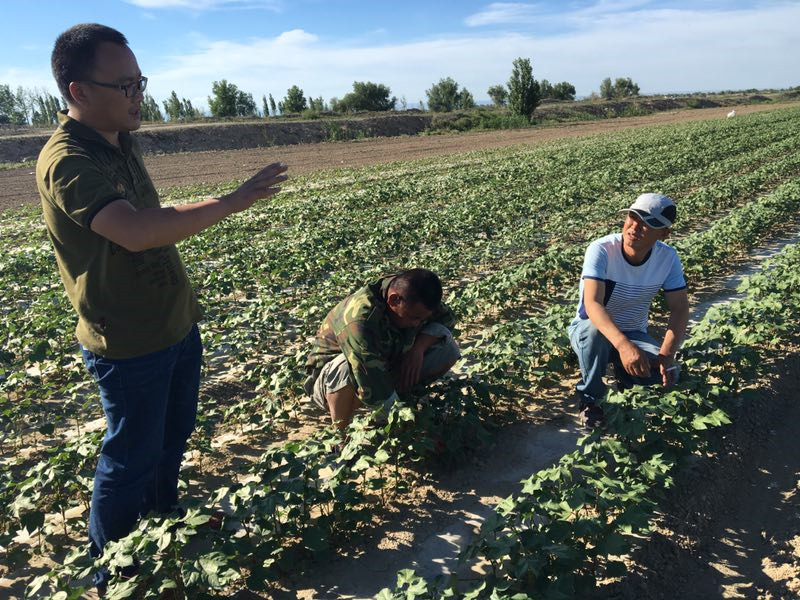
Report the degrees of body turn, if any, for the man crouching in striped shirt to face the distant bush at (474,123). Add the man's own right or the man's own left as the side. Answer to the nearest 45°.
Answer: approximately 180°

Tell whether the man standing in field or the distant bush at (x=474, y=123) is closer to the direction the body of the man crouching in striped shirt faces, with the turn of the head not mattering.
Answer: the man standing in field

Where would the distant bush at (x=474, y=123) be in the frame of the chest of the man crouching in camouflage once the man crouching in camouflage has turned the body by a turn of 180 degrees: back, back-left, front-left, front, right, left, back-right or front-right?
front-right

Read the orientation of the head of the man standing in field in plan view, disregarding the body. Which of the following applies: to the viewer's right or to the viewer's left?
to the viewer's right

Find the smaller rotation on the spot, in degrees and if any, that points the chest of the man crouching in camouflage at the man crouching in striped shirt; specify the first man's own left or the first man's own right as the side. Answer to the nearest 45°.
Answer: approximately 45° to the first man's own left

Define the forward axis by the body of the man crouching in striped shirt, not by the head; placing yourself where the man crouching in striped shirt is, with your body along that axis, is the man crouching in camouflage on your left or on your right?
on your right

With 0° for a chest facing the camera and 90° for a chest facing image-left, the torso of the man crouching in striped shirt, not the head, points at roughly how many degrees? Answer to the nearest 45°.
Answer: approximately 0°

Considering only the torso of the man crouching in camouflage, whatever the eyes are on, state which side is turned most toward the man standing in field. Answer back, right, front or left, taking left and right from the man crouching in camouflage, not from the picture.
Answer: right

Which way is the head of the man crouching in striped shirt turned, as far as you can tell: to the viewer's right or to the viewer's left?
to the viewer's left

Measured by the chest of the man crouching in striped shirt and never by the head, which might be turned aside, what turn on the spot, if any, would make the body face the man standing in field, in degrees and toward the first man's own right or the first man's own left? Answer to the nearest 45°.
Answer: approximately 45° to the first man's own right
